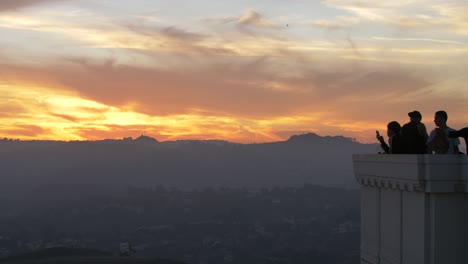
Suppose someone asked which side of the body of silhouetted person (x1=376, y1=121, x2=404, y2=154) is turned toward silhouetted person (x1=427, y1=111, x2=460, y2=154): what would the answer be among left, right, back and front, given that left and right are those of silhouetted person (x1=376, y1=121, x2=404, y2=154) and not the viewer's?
back

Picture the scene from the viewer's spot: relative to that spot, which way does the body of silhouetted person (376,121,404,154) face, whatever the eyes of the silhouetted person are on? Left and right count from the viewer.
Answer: facing away from the viewer and to the left of the viewer

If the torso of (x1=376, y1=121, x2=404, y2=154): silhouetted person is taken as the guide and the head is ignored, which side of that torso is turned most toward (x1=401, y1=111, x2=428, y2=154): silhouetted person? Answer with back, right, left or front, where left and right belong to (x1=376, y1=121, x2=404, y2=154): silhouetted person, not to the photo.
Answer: back

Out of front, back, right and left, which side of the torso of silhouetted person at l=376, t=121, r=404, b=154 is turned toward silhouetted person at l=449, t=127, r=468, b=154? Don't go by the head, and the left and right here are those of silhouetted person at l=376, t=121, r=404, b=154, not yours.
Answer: back
